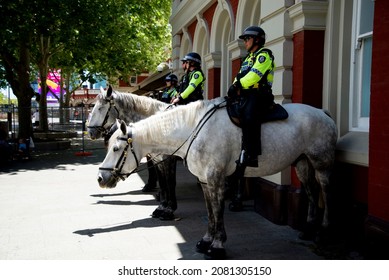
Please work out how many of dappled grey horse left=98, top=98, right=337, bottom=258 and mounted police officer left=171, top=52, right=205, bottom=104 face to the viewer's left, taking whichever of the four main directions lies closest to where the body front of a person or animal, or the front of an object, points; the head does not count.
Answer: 2

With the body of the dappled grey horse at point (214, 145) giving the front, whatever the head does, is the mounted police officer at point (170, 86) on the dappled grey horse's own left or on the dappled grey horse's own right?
on the dappled grey horse's own right

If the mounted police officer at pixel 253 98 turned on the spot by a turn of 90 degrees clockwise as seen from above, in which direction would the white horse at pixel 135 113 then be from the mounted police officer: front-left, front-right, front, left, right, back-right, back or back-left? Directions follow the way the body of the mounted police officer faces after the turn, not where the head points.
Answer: front-left

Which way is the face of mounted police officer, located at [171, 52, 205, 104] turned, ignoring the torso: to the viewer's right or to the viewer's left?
to the viewer's left

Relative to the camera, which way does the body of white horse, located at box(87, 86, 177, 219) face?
to the viewer's left

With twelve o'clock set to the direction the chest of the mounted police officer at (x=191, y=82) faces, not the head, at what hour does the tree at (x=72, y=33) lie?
The tree is roughly at 2 o'clock from the mounted police officer.

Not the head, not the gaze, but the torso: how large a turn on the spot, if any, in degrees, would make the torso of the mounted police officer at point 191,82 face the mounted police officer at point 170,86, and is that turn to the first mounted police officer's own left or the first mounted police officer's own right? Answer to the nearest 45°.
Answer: approximately 90° to the first mounted police officer's own right

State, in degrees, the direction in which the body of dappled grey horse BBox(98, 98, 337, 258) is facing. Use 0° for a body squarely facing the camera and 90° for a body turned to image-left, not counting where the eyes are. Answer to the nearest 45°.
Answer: approximately 90°

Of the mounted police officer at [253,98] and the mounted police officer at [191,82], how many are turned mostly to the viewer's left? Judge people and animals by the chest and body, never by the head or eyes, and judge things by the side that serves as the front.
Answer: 2

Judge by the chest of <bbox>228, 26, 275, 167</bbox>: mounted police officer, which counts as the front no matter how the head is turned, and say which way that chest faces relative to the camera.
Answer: to the viewer's left

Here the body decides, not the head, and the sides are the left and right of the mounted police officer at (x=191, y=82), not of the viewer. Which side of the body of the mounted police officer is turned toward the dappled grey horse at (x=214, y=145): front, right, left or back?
left

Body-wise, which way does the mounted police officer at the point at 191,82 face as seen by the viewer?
to the viewer's left
